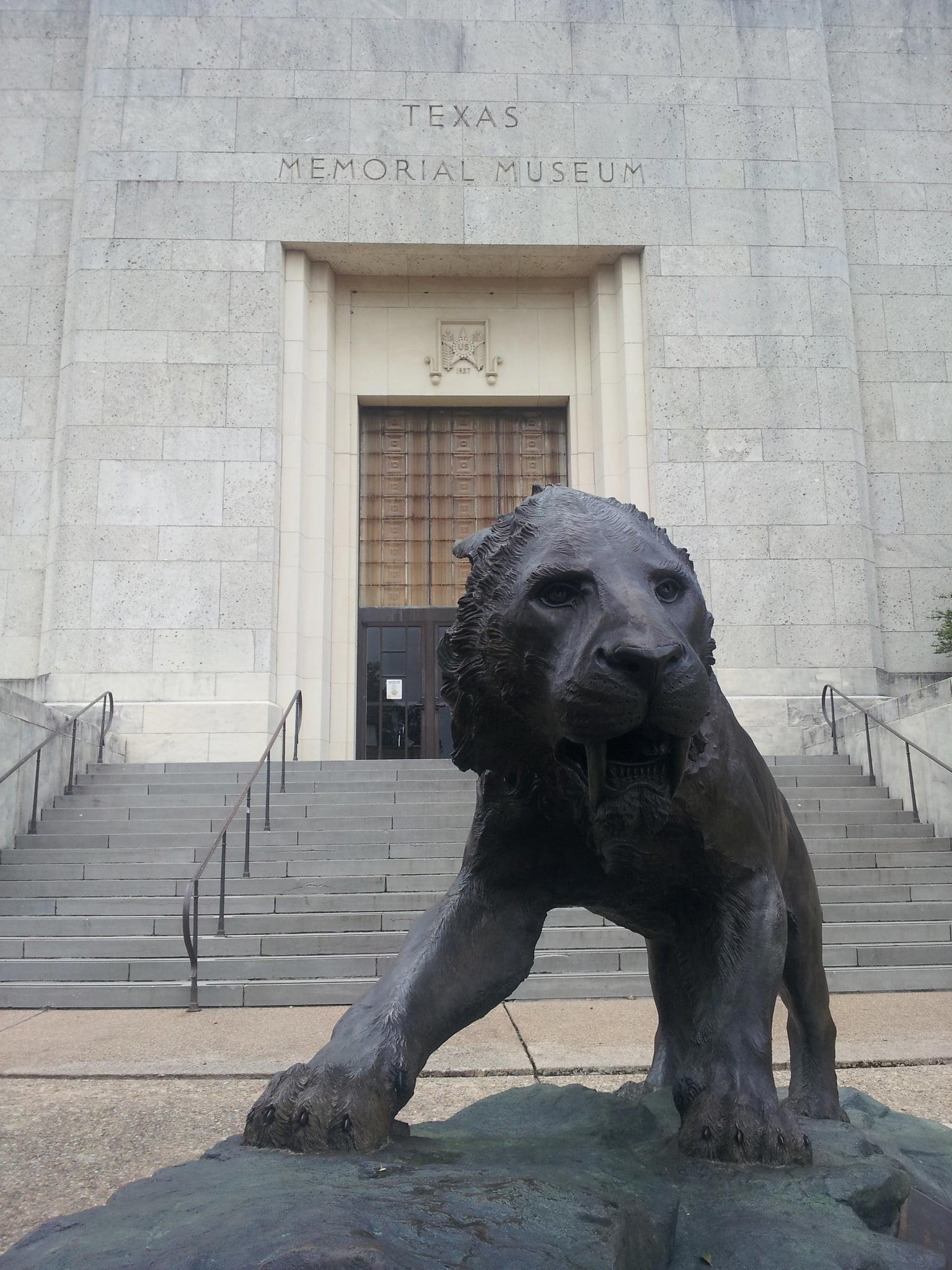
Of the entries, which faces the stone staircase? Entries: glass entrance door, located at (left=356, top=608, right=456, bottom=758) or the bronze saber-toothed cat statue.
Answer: the glass entrance door

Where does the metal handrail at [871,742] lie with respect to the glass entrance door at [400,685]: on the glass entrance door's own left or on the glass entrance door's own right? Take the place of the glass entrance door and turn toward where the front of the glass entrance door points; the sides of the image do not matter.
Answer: on the glass entrance door's own left

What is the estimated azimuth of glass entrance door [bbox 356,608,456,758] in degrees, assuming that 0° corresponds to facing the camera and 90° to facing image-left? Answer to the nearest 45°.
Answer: approximately 0°

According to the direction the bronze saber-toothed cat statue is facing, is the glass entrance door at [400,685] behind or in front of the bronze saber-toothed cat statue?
behind

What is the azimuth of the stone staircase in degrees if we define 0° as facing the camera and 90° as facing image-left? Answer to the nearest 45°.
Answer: approximately 0°

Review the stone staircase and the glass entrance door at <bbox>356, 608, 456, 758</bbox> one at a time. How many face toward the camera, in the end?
2

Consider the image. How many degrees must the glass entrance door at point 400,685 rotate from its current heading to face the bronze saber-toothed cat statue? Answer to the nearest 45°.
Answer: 0° — it already faces it

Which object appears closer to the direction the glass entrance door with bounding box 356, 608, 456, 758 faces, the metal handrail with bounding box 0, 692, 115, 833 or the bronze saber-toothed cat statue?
the bronze saber-toothed cat statue

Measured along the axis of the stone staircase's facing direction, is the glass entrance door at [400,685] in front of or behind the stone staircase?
behind
